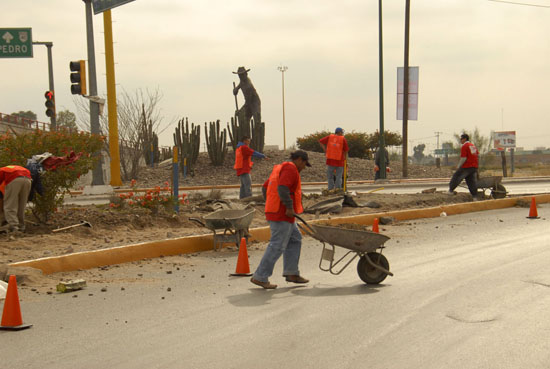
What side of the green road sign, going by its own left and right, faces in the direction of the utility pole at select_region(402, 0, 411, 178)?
left

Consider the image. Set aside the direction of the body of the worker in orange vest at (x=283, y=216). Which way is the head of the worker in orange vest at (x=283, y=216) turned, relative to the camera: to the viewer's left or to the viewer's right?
to the viewer's right

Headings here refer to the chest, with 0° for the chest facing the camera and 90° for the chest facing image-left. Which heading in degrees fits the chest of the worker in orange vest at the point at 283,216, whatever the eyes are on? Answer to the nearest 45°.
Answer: approximately 270°

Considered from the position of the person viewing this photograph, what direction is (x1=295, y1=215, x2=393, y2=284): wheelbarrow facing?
facing to the right of the viewer

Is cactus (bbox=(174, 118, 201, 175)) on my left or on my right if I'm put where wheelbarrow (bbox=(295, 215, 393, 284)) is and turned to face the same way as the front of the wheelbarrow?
on my left

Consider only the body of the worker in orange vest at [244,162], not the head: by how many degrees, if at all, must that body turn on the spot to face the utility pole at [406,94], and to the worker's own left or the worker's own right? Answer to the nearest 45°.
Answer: approximately 45° to the worker's own left

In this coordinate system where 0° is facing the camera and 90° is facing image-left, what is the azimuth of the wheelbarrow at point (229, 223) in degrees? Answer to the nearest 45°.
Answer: approximately 270°

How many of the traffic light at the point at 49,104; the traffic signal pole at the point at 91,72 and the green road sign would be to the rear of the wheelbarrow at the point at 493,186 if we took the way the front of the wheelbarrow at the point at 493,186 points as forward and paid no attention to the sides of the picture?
3

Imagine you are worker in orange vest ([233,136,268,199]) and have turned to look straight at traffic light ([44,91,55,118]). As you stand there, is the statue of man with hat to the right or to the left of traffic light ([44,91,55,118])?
right

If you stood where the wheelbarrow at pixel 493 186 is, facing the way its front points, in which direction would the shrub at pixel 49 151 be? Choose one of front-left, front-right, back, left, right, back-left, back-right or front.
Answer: back-right
